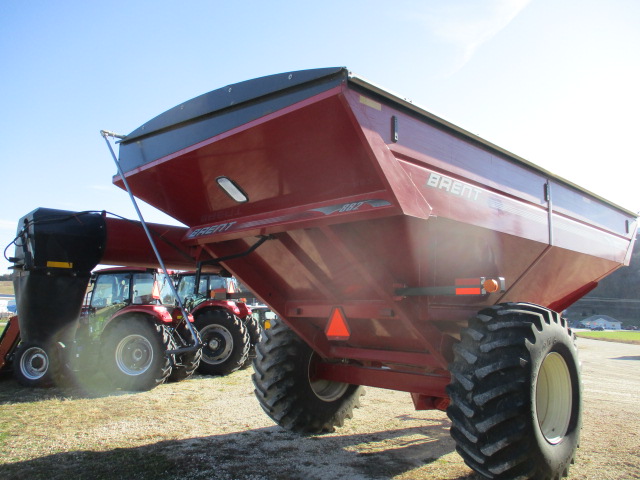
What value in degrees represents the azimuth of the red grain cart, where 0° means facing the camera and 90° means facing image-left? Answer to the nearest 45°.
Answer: approximately 225°

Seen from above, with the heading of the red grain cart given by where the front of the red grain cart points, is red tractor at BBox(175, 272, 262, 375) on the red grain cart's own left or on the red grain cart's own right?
on the red grain cart's own left

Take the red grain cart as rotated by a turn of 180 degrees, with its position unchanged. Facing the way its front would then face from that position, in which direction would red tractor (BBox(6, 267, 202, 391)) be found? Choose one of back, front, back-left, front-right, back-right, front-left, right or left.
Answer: right

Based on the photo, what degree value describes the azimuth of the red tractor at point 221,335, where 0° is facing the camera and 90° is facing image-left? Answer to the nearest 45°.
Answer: approximately 135°

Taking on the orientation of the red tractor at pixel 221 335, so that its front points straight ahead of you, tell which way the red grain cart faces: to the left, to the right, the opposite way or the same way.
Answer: to the right

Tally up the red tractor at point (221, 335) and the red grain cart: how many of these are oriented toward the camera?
0

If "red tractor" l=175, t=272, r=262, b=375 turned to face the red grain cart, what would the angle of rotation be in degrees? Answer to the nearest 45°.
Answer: approximately 135° to its left
